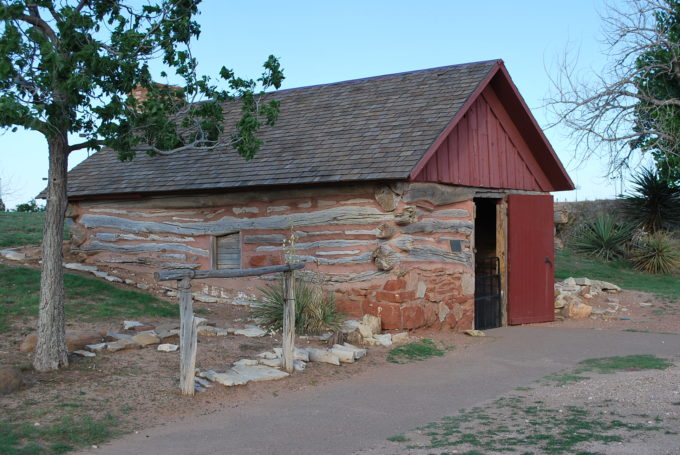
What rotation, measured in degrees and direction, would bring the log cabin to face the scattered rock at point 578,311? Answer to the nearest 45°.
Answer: approximately 45° to its left

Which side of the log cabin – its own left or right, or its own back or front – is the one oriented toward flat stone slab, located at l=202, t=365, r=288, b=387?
right

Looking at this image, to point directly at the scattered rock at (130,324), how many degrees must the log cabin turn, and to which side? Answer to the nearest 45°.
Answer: approximately 90° to its right

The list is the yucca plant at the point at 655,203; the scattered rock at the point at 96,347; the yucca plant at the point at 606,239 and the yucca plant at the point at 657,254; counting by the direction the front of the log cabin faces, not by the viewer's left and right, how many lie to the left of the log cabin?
3

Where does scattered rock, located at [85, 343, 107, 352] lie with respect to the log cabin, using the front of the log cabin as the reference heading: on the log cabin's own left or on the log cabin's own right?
on the log cabin's own right

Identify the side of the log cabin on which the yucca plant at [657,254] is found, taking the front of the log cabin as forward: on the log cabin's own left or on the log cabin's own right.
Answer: on the log cabin's own left

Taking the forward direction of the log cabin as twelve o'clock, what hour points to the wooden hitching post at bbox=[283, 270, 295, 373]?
The wooden hitching post is roughly at 2 o'clock from the log cabin.

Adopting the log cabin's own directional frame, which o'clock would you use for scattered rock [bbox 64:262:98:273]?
The scattered rock is roughly at 5 o'clock from the log cabin.

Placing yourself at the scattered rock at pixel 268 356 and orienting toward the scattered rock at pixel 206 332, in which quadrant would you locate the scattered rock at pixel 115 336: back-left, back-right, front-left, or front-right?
front-left

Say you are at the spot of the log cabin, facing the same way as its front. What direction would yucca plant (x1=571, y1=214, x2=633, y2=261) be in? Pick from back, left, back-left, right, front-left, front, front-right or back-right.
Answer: left

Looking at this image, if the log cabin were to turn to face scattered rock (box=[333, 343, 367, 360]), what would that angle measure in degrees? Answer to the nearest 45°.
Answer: approximately 45° to its right

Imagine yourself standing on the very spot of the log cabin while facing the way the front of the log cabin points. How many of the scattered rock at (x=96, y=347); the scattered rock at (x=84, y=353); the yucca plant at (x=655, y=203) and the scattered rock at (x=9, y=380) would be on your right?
3

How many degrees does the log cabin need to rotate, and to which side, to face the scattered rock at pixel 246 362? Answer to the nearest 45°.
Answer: approximately 90° to its right

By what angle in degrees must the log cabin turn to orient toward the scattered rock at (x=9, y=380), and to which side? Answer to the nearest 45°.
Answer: approximately 90° to its right

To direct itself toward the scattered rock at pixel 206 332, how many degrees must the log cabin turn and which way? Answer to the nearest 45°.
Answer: approximately 90° to its right

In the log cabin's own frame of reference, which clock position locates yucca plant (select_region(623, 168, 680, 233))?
The yucca plant is roughly at 9 o'clock from the log cabin.

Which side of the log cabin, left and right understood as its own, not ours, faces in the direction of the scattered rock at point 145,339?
right
